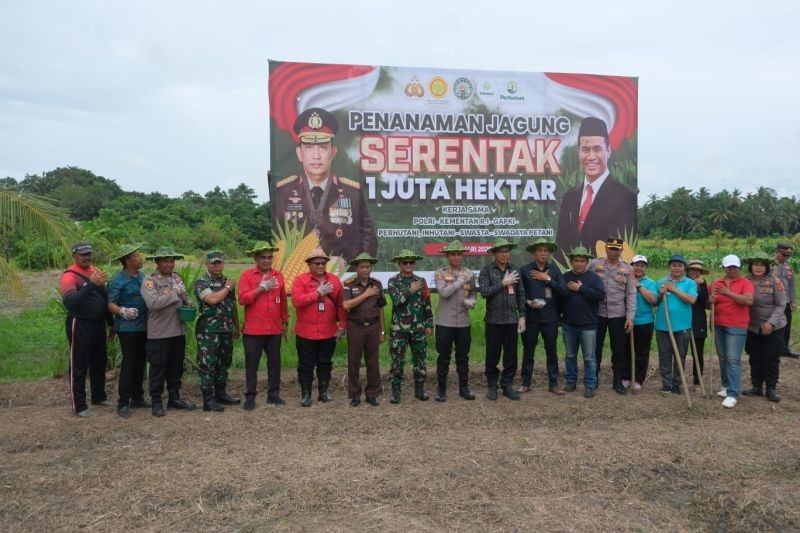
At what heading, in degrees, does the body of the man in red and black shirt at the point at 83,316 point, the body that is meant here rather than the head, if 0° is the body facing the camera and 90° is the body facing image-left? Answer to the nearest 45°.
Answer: approximately 315°

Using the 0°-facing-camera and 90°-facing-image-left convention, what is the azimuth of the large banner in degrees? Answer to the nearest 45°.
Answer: approximately 0°

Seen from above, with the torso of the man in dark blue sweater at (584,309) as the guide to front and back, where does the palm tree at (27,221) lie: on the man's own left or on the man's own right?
on the man's own right

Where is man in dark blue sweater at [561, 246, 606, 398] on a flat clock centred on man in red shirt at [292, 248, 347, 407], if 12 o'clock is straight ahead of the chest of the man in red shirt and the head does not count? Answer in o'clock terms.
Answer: The man in dark blue sweater is roughly at 9 o'clock from the man in red shirt.
